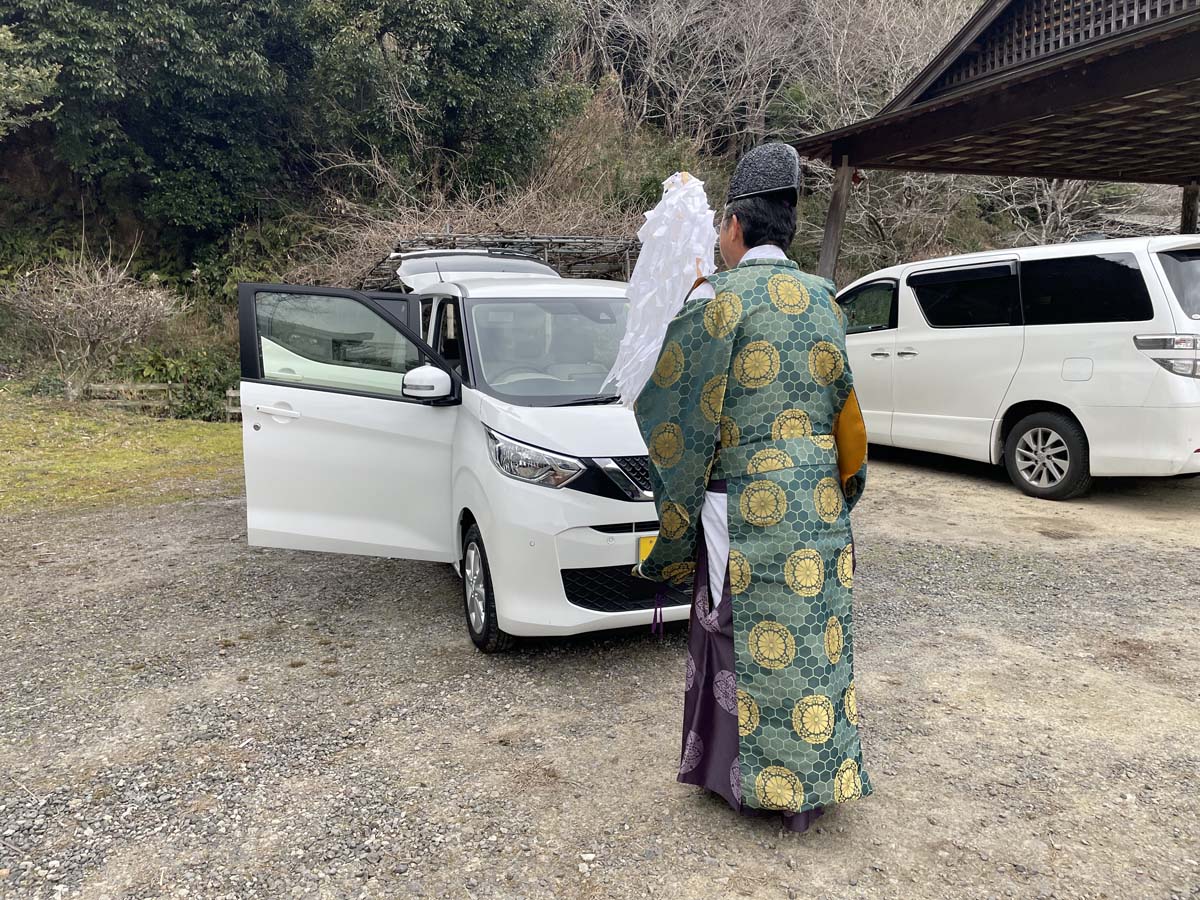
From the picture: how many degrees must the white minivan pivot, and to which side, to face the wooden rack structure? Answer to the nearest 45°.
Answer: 0° — it already faces it

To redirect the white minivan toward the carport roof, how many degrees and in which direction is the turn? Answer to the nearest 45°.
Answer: approximately 45° to its right

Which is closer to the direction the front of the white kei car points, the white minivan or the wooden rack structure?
the white minivan

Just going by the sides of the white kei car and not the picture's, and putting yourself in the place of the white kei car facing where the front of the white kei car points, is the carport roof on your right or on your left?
on your left

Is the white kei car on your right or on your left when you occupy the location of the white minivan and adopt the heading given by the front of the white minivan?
on your left

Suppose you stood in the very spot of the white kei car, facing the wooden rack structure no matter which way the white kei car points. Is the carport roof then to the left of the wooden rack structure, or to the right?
right

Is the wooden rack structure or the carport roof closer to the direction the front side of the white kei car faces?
the carport roof

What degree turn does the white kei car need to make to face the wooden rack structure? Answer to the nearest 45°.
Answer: approximately 135° to its left

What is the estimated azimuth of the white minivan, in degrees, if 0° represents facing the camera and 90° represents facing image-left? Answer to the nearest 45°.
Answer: approximately 135°
